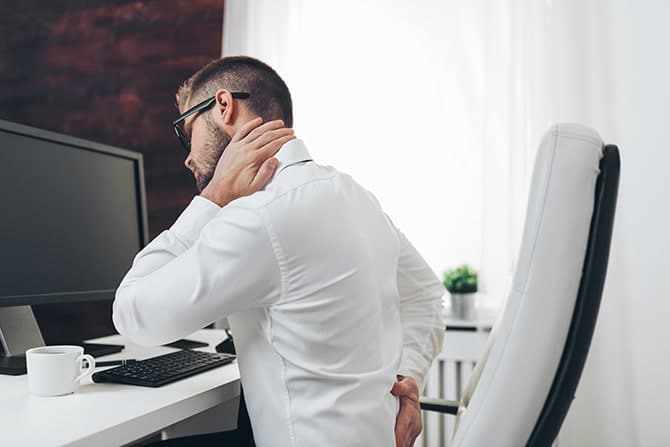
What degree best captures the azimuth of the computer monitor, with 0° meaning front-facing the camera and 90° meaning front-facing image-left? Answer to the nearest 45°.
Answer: approximately 315°

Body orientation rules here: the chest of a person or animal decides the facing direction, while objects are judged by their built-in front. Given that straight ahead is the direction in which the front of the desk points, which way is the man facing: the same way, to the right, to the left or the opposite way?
the opposite way

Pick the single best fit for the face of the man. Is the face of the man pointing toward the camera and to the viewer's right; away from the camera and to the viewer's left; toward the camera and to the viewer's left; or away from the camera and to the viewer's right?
away from the camera and to the viewer's left

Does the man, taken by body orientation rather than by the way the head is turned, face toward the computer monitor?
yes

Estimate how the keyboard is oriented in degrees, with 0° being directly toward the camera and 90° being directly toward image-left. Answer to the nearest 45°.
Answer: approximately 315°

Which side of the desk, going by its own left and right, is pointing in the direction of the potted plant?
left

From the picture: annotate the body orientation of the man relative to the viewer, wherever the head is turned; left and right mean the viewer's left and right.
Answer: facing away from the viewer and to the left of the viewer

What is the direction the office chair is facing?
to the viewer's left

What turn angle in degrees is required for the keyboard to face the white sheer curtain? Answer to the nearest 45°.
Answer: approximately 90° to its left
